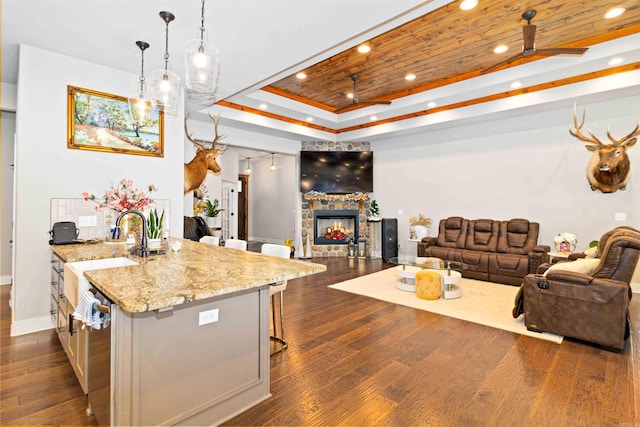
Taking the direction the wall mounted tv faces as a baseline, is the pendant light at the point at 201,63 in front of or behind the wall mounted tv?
in front

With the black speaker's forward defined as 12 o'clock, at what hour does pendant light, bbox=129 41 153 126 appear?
The pendant light is roughly at 1 o'clock from the black speaker.

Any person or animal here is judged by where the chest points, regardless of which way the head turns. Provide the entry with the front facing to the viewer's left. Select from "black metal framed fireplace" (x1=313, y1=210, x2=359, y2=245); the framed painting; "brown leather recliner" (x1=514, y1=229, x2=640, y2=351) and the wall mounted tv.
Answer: the brown leather recliner

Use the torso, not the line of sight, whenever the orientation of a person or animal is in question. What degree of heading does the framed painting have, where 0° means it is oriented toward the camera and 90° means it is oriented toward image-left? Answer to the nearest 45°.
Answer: approximately 315°

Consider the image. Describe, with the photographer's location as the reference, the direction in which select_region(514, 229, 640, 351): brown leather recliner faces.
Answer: facing to the left of the viewer

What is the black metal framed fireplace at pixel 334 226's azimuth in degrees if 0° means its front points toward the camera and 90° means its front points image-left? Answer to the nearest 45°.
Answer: approximately 0°

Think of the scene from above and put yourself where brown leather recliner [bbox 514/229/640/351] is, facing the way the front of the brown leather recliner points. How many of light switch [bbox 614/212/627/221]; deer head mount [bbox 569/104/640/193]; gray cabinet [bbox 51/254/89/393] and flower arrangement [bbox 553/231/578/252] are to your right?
3

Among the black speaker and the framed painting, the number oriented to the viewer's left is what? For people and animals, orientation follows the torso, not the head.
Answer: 0
